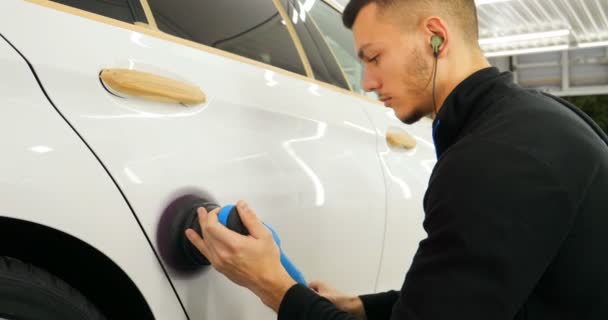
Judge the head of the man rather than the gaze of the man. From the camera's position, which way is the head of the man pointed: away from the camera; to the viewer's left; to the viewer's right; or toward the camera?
to the viewer's left

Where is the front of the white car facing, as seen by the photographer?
facing away from the viewer and to the right of the viewer

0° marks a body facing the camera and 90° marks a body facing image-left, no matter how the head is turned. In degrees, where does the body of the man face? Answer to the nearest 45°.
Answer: approximately 90°
